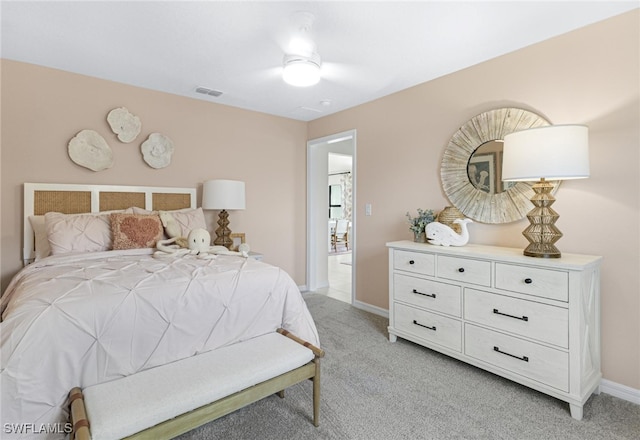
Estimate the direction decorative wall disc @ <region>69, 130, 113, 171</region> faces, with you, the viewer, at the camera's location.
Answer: facing the viewer

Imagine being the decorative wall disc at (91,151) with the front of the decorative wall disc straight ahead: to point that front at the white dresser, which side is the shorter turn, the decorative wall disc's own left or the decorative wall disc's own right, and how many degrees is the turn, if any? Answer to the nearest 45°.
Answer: approximately 45° to the decorative wall disc's own left

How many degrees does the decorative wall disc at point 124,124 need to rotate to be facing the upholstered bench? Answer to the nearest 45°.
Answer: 0° — it already faces it

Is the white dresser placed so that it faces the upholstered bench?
yes

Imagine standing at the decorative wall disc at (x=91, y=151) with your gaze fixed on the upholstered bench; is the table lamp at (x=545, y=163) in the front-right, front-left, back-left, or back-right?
front-left

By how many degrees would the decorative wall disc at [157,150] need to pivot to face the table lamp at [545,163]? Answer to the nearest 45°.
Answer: approximately 45° to its left

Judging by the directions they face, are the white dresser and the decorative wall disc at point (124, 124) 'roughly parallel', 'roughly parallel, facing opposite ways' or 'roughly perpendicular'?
roughly perpendicular

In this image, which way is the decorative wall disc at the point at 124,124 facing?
toward the camera

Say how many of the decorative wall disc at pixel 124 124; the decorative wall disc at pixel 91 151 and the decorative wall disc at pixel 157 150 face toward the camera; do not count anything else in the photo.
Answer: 3

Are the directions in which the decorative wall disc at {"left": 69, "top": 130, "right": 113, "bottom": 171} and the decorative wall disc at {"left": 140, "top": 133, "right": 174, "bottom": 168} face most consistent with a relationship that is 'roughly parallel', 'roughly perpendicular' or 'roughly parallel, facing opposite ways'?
roughly parallel

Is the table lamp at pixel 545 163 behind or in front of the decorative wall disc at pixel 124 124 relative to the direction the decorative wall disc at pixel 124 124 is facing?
in front
